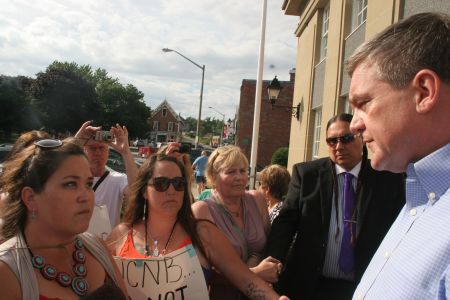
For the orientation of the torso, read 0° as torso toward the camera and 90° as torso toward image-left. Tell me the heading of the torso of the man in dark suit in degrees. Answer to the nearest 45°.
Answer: approximately 0°

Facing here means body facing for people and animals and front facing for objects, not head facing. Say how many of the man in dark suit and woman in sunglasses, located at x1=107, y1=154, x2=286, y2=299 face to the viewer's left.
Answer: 0

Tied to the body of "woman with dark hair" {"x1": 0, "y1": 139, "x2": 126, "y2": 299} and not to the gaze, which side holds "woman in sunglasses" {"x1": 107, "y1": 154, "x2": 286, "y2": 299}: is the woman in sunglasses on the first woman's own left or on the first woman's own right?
on the first woman's own left

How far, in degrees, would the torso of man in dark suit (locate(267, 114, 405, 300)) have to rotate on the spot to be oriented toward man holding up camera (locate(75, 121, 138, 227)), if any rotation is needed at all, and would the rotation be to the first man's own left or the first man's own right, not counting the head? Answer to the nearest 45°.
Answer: approximately 90° to the first man's own right

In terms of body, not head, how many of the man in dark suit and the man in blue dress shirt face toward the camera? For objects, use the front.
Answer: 1

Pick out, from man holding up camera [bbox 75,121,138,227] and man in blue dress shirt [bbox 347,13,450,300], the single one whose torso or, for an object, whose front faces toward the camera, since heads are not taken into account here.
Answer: the man holding up camera

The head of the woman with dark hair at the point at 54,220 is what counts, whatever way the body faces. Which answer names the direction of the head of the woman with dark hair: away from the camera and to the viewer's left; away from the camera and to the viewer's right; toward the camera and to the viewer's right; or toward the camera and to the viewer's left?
toward the camera and to the viewer's right

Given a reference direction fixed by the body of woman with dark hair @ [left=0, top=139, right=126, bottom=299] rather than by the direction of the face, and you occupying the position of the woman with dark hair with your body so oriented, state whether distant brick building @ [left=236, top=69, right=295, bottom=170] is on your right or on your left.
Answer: on your left

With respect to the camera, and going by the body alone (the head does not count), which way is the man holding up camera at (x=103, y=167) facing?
toward the camera

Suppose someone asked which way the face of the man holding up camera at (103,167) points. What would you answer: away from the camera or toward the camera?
toward the camera

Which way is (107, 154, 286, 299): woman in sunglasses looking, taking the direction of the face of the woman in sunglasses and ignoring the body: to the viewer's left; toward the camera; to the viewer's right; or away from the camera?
toward the camera

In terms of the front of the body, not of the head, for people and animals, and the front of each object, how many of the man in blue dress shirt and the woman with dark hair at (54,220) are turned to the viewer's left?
1

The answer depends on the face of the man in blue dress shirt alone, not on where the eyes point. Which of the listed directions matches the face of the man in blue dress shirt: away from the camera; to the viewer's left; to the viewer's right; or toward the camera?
to the viewer's left

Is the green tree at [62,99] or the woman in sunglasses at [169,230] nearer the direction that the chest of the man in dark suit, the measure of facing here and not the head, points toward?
the woman in sunglasses

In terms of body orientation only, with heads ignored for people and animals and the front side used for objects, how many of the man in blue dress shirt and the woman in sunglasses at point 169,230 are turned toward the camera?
1

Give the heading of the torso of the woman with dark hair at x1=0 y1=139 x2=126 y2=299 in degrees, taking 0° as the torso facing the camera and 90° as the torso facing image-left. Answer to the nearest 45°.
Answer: approximately 315°
